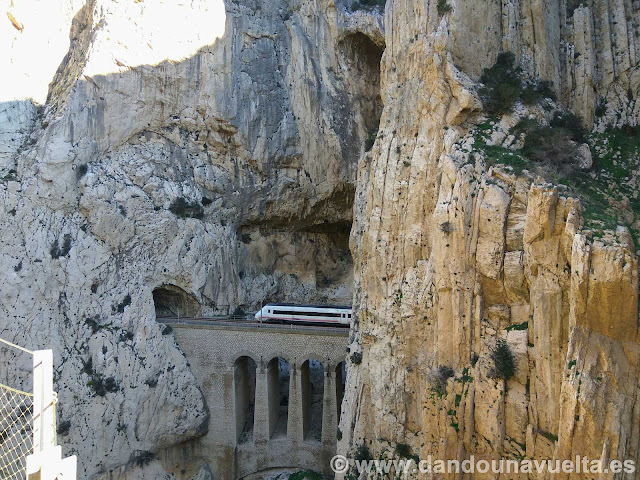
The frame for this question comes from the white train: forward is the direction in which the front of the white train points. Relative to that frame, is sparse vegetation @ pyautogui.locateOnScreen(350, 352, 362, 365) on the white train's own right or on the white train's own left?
on the white train's own left

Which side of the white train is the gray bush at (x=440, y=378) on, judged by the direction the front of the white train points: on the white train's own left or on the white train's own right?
on the white train's own left

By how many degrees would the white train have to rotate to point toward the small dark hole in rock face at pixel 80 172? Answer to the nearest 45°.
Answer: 0° — it already faces it

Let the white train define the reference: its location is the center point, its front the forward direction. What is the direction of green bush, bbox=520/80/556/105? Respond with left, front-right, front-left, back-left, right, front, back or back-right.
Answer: back-left

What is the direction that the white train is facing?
to the viewer's left

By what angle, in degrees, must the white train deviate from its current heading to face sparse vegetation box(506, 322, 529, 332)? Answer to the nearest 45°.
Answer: approximately 135° to its left

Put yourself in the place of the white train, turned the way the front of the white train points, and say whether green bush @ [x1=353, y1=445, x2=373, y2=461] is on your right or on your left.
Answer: on your left

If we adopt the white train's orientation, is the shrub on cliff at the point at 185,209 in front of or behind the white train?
in front
